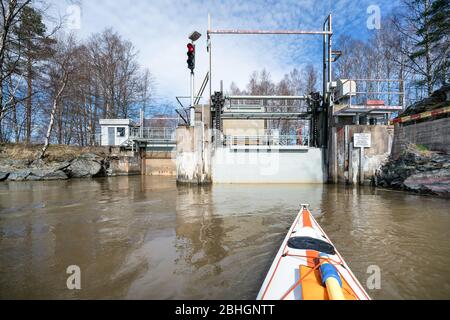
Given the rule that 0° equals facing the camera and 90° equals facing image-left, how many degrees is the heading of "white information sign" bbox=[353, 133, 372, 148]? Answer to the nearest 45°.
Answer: approximately 0°

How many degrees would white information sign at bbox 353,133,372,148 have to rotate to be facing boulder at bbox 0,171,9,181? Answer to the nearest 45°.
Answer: approximately 90° to its right

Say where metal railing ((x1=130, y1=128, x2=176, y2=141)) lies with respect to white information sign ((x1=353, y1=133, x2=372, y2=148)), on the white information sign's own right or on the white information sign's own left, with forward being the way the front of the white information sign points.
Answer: on the white information sign's own right

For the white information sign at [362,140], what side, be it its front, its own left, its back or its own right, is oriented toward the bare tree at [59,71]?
right

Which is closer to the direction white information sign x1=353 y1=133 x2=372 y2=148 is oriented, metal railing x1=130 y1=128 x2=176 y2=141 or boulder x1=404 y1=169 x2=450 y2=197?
the boulder

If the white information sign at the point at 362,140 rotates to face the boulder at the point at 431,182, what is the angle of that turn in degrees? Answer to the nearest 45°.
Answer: approximately 45° to its left

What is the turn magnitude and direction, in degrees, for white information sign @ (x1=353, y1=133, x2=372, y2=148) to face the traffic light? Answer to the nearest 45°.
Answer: approximately 45° to its right

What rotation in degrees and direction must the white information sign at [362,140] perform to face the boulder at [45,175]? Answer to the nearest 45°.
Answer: approximately 90° to its right
